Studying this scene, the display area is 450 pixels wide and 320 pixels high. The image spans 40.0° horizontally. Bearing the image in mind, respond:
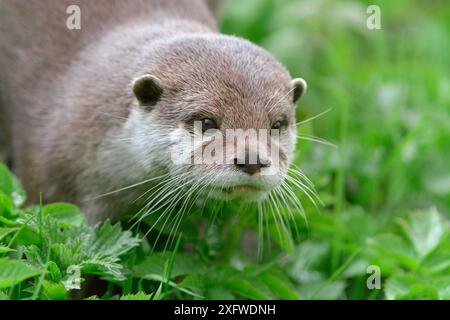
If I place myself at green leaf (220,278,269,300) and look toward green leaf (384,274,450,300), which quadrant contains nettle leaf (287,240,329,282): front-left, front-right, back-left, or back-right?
front-left

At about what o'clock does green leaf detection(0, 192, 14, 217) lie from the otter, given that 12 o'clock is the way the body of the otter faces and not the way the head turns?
The green leaf is roughly at 3 o'clock from the otter.

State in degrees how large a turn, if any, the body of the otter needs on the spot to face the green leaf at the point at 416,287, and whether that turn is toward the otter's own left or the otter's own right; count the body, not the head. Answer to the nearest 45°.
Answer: approximately 45° to the otter's own left

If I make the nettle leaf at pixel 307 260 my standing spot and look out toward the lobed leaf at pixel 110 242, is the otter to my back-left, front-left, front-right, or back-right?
front-right

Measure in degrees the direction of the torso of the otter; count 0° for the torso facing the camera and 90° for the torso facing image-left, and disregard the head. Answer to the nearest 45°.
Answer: approximately 315°

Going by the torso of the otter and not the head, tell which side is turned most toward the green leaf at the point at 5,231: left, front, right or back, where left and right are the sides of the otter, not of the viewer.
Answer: right
